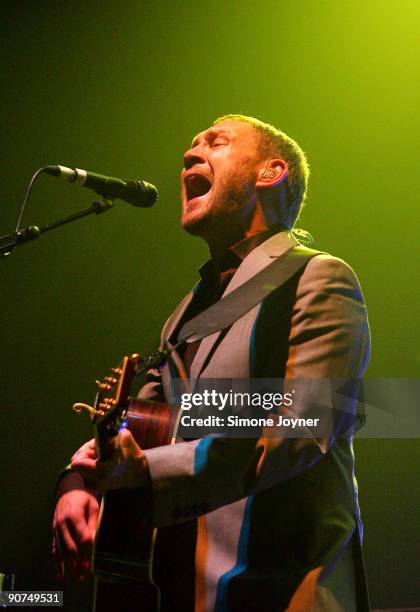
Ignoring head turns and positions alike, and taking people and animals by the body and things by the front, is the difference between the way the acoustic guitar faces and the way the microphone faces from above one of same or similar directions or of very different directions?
very different directions

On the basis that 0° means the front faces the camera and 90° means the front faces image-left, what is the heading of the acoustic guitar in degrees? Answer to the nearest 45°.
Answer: approximately 90°

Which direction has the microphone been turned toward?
to the viewer's right
